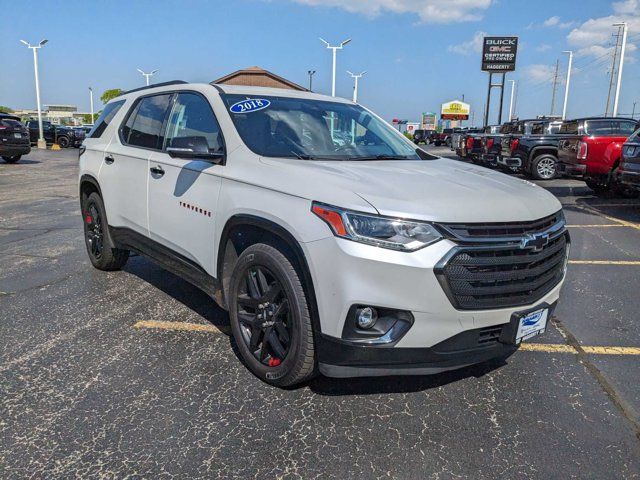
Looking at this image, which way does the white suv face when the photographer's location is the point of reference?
facing the viewer and to the right of the viewer

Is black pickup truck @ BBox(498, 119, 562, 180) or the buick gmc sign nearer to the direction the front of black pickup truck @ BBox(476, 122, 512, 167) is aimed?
the buick gmc sign

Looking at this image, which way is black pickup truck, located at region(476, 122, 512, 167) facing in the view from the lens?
facing away from the viewer and to the right of the viewer

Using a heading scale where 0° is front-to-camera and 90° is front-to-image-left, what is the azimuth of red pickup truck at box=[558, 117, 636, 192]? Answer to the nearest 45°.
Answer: approximately 225°

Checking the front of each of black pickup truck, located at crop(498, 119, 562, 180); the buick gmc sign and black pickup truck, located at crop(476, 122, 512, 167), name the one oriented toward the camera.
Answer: the buick gmc sign

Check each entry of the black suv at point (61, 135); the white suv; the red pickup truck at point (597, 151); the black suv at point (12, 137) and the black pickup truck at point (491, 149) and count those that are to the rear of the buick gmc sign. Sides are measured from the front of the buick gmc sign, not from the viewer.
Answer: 0

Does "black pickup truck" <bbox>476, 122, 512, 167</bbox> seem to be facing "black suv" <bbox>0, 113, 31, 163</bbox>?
no

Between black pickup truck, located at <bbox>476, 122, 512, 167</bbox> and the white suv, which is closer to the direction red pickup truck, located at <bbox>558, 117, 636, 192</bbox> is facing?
the black pickup truck

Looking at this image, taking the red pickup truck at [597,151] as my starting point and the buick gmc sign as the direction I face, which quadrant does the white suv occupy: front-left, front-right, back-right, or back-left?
back-left

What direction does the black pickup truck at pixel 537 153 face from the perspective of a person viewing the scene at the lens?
facing away from the viewer and to the right of the viewer

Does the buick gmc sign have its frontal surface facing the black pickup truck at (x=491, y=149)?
yes

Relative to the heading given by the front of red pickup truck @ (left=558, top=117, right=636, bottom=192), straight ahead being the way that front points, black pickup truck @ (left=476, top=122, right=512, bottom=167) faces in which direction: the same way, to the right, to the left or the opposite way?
the same way

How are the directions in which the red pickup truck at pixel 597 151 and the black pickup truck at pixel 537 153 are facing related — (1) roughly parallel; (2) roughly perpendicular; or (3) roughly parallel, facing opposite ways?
roughly parallel

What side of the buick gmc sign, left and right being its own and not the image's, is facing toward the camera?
front

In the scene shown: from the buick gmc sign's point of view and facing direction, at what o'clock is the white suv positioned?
The white suv is roughly at 12 o'clock from the buick gmc sign.

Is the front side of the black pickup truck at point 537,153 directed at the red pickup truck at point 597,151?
no
